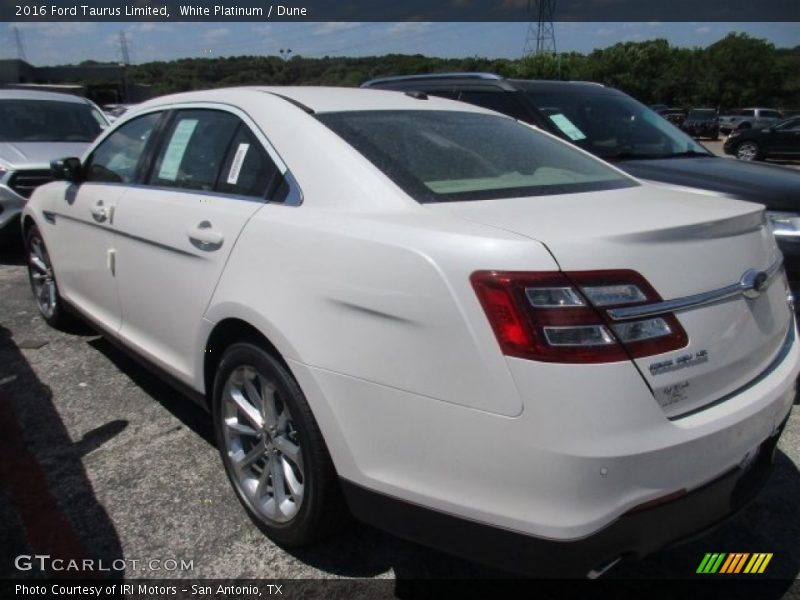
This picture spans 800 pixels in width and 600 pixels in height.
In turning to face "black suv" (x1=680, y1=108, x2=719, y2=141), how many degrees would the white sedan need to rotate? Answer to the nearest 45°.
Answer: approximately 90° to its right

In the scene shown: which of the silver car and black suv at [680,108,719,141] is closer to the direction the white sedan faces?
the silver car

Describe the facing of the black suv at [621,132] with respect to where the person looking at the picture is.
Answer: facing the viewer and to the right of the viewer

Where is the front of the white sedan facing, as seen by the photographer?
facing away from the viewer and to the left of the viewer

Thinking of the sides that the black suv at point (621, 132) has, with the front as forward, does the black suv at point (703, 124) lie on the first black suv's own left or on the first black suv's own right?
on the first black suv's own left

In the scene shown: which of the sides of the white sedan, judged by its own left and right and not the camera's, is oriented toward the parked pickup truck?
right

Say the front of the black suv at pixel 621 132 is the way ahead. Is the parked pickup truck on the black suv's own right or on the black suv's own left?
on the black suv's own left

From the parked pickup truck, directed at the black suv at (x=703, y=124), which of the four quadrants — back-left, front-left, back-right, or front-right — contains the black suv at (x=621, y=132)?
front-left

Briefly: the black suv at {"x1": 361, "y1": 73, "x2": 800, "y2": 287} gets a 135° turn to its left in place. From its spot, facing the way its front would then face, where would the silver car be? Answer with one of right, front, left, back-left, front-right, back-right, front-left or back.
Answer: left
